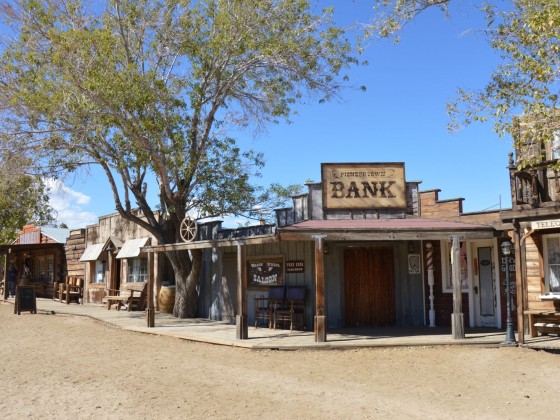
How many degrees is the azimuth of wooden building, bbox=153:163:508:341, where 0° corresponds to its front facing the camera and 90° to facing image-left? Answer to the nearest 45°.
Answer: approximately 0°

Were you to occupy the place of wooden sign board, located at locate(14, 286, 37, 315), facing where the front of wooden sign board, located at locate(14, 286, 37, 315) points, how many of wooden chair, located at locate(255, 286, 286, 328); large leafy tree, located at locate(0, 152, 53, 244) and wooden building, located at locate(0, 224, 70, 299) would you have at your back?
2

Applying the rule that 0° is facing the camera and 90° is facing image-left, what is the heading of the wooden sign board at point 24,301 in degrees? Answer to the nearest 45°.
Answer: approximately 0°

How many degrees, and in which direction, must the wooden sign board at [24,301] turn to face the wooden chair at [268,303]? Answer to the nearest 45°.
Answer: approximately 45° to its left

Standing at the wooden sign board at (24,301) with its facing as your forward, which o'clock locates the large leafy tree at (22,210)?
The large leafy tree is roughly at 6 o'clock from the wooden sign board.

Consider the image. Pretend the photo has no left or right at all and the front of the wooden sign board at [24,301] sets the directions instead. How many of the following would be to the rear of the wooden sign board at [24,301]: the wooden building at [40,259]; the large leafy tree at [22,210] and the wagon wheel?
2

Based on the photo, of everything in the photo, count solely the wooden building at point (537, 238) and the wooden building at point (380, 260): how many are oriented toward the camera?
2
